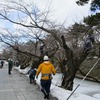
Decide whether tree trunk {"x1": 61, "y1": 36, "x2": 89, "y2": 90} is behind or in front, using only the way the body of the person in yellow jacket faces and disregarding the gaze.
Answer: in front

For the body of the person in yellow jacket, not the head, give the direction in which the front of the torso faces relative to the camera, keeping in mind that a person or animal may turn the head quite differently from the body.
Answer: away from the camera
